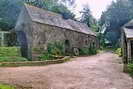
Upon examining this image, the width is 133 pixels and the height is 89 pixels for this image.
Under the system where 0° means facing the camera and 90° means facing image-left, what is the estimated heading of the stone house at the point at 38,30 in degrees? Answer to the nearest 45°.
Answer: approximately 315°

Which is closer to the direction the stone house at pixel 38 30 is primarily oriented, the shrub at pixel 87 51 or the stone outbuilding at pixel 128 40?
the stone outbuilding

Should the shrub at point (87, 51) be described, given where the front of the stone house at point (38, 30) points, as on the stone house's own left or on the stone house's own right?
on the stone house's own left

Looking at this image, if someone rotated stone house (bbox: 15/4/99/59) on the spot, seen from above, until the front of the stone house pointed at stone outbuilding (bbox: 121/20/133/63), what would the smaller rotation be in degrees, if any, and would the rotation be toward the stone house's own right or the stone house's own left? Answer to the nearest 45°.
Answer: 0° — it already faces it
